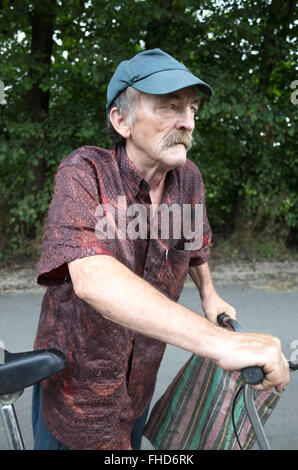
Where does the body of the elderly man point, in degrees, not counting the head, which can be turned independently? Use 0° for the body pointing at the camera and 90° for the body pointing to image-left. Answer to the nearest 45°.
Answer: approximately 315°

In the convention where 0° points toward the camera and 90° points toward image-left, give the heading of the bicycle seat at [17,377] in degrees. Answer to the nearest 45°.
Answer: approximately 270°
